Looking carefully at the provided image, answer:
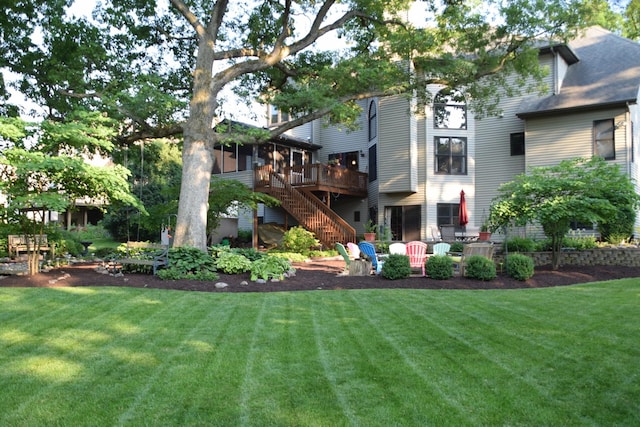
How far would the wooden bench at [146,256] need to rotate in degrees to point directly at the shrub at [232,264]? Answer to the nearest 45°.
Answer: approximately 90° to its left

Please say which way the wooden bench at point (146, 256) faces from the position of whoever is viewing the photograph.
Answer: facing the viewer and to the left of the viewer

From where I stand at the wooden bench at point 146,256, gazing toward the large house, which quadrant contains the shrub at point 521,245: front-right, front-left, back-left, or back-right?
front-right

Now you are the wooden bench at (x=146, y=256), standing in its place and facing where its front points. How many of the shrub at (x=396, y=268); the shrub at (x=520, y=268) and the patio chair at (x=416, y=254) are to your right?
0

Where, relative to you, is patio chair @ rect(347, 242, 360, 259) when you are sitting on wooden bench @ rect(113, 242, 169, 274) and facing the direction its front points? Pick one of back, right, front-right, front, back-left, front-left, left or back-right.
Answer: back-left

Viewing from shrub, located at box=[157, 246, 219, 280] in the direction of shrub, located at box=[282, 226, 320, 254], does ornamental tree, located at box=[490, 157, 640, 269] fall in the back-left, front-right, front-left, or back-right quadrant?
front-right

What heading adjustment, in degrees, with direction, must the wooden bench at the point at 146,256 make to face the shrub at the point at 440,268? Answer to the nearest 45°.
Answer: approximately 90° to its left
